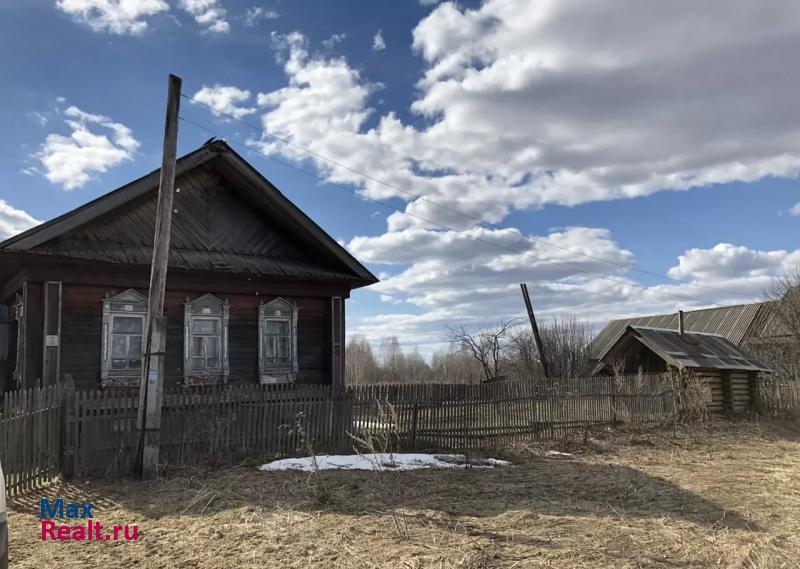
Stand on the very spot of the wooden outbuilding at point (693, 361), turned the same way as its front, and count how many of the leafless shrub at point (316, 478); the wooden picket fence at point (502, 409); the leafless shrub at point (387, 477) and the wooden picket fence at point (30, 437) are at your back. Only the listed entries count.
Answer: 0

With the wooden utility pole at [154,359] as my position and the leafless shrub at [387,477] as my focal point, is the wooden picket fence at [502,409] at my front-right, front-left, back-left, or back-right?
front-left

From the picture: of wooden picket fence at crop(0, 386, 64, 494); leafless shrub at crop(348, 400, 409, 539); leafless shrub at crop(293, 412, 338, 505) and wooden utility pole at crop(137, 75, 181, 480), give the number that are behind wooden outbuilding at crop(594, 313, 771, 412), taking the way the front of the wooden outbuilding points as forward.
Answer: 0

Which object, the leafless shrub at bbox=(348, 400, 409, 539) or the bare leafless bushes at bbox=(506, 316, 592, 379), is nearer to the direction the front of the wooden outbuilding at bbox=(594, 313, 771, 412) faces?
the leafless shrub

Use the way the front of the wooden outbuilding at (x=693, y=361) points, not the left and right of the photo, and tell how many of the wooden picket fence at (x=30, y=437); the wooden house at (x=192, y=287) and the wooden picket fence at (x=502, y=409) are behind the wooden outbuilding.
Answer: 0

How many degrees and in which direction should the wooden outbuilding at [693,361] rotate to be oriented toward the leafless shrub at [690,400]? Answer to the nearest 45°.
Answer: approximately 45° to its left

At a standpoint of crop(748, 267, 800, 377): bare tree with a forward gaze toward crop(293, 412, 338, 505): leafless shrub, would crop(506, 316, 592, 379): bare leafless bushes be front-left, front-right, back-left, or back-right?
front-right

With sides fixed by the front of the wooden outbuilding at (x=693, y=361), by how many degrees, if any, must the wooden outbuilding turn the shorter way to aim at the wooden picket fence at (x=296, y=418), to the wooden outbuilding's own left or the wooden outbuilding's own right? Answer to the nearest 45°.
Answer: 0° — it already faces it

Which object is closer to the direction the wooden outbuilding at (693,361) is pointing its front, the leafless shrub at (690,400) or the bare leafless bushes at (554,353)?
the leafless shrub

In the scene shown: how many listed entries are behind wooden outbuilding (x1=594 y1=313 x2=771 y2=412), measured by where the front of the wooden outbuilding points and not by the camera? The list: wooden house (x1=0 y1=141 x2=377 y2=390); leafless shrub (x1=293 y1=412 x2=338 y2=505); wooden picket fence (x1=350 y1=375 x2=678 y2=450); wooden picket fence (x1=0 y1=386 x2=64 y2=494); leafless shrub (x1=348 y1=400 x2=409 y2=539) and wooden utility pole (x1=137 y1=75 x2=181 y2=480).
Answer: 0

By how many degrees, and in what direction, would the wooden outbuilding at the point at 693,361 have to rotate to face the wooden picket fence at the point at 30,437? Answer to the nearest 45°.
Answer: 0° — it already faces it

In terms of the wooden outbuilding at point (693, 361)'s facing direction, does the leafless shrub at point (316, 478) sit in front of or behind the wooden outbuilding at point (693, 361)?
in front

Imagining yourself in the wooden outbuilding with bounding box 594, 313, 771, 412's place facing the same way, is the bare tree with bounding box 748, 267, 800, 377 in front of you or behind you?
behind

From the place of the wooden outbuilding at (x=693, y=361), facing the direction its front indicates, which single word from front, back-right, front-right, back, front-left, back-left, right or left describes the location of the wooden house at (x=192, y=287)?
front

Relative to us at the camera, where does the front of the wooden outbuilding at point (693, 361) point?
facing the viewer and to the left of the viewer

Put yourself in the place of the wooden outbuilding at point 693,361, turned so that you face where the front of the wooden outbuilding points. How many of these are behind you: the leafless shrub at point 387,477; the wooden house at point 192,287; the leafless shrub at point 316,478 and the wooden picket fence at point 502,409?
0

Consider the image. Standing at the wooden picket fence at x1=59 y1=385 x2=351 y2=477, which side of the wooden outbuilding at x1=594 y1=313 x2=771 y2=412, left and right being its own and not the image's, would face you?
front

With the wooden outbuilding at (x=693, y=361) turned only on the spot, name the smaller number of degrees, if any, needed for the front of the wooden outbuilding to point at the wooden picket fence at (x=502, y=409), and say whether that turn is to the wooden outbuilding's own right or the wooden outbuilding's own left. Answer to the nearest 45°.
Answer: approximately 45° to the wooden outbuilding's own left
